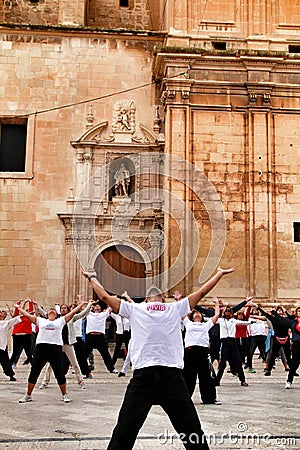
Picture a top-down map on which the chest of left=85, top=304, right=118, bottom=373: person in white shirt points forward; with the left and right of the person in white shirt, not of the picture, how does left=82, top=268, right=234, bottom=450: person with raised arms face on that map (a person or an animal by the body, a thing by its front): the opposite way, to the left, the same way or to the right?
the opposite way

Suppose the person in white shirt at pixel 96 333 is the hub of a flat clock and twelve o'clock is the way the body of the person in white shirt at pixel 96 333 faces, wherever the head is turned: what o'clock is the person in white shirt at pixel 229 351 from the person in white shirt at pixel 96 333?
the person in white shirt at pixel 229 351 is roughly at 10 o'clock from the person in white shirt at pixel 96 333.

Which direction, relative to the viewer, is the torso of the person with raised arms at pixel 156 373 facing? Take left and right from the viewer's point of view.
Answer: facing away from the viewer

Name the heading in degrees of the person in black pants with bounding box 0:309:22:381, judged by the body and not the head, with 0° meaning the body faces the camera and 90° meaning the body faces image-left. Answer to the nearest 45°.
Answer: approximately 0°

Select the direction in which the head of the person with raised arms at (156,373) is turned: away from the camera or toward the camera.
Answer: away from the camera

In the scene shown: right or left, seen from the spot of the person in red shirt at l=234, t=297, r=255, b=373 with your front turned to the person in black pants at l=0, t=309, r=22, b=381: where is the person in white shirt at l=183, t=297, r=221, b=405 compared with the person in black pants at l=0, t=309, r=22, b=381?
left
